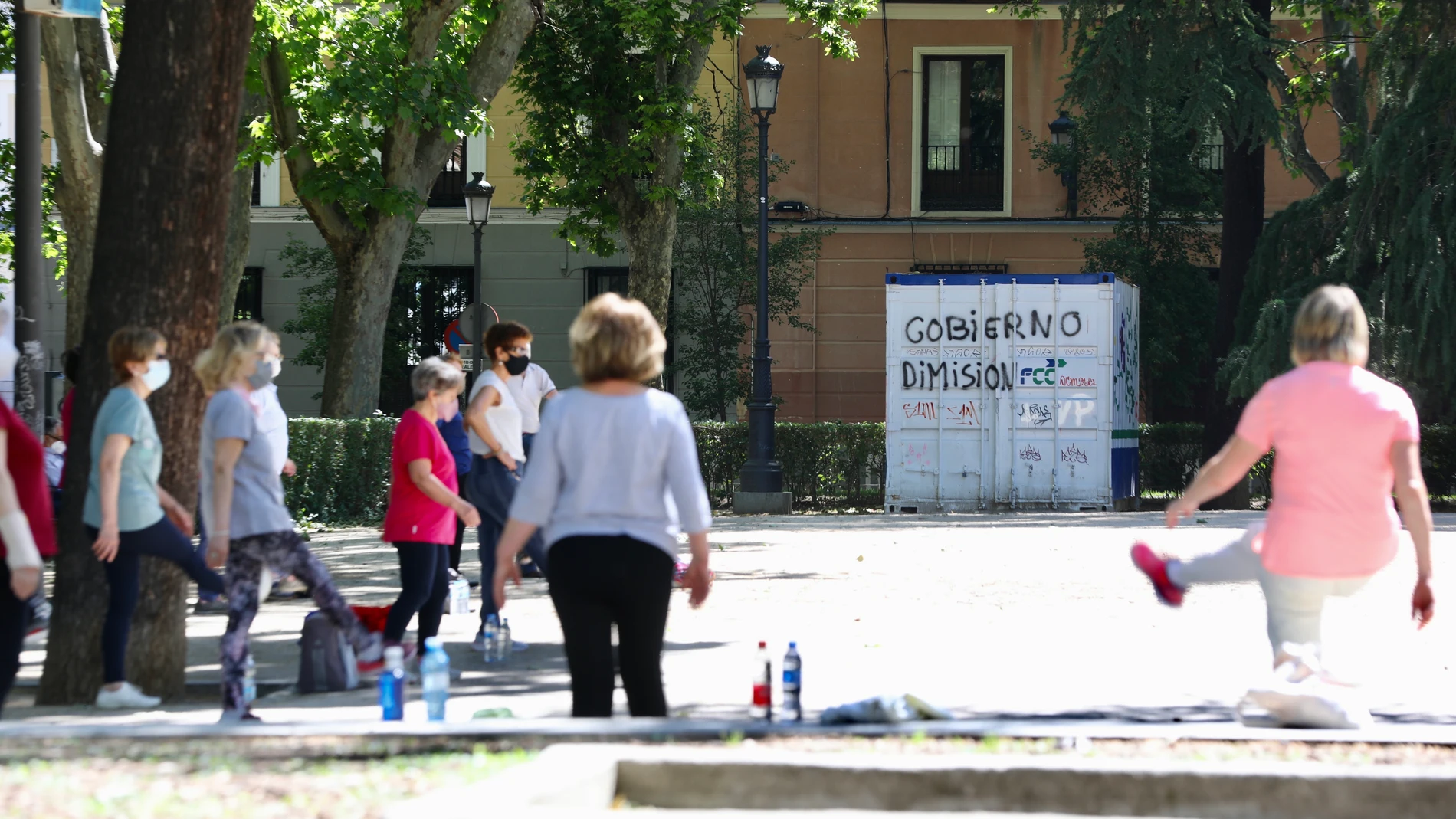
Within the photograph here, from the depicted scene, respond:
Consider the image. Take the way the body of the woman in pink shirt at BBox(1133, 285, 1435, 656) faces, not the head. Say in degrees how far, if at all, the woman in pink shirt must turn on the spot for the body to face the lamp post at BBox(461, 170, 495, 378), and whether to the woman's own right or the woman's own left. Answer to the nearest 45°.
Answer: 0° — they already face it

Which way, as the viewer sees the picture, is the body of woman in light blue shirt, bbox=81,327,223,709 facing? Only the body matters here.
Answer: to the viewer's right

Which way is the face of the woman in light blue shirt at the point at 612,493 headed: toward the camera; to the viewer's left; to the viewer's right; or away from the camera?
away from the camera

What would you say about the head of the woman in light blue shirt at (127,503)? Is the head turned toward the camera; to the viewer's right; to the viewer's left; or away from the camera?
to the viewer's right

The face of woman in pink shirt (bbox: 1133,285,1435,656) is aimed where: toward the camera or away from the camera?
away from the camera

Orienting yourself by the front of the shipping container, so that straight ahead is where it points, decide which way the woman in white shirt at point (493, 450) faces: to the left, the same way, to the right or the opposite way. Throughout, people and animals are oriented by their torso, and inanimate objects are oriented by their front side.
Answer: to the left

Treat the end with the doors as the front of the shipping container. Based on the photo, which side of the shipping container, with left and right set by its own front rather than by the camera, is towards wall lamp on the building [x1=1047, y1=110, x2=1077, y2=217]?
back

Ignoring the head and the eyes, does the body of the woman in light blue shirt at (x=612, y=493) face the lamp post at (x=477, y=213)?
yes

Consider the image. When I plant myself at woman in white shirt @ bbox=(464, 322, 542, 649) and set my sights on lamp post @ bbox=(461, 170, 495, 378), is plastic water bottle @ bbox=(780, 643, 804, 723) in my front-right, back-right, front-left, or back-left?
back-right

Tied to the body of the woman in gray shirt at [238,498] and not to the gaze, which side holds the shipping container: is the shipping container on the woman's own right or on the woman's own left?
on the woman's own left

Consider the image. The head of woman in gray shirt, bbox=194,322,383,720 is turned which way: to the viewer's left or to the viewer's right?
to the viewer's right

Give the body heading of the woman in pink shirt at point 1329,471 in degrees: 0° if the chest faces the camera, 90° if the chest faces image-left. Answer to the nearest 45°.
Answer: approximately 135°

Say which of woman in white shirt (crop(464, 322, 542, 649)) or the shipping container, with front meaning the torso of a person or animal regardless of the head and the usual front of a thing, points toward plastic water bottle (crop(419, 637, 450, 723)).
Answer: the shipping container

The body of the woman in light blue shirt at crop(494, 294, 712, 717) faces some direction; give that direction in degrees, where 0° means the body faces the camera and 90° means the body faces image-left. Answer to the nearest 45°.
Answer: approximately 180°
